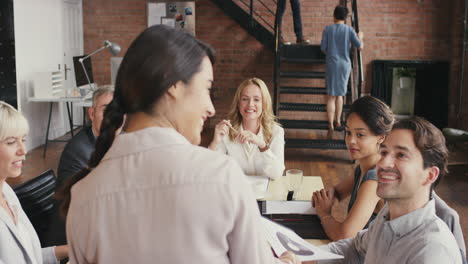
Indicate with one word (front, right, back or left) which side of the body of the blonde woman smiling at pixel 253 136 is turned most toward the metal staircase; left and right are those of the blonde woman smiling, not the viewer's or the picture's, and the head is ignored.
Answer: back

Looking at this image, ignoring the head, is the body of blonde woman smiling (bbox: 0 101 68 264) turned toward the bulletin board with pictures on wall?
no

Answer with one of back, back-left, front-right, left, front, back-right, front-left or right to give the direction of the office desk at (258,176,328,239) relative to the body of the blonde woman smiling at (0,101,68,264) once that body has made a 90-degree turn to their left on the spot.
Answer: front-right

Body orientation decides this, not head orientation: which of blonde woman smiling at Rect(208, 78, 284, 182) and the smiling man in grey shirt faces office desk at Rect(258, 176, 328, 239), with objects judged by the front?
the blonde woman smiling

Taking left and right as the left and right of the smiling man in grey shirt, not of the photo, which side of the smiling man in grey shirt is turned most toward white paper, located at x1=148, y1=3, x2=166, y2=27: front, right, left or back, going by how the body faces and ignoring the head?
right

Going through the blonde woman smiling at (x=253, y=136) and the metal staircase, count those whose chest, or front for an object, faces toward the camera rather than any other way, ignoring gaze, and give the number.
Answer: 2

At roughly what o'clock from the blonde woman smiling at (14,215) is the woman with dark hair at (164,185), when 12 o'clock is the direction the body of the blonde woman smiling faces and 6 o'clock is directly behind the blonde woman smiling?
The woman with dark hair is roughly at 1 o'clock from the blonde woman smiling.

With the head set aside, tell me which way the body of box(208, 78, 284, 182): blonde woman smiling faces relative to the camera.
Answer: toward the camera

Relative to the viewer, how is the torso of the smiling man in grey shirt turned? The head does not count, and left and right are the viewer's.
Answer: facing the viewer and to the left of the viewer

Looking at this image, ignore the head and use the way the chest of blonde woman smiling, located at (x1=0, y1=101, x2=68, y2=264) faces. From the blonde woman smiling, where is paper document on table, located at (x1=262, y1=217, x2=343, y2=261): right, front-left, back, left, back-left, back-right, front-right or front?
front

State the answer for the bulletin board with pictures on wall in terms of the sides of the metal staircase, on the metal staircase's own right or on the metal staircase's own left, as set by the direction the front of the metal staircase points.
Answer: on the metal staircase's own right

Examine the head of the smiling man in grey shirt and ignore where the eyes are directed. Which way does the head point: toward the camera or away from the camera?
toward the camera

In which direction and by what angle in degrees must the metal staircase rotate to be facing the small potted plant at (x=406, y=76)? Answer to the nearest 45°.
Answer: approximately 135° to its left

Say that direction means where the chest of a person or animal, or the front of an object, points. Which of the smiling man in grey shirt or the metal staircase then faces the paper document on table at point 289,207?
the metal staircase

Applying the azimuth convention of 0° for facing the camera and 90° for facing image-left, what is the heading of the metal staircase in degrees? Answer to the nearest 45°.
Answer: approximately 0°

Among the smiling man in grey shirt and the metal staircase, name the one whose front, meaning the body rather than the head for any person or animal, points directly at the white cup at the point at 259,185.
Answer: the metal staircase

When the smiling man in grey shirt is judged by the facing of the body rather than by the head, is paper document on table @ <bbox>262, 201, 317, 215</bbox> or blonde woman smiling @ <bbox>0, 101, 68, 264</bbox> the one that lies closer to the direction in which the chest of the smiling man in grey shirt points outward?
the blonde woman smiling

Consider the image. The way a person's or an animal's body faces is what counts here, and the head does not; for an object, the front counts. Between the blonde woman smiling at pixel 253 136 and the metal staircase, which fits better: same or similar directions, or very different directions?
same or similar directions

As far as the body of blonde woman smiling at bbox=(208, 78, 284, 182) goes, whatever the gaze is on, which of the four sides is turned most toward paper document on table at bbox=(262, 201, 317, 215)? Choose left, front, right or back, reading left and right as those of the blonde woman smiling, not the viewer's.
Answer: front
